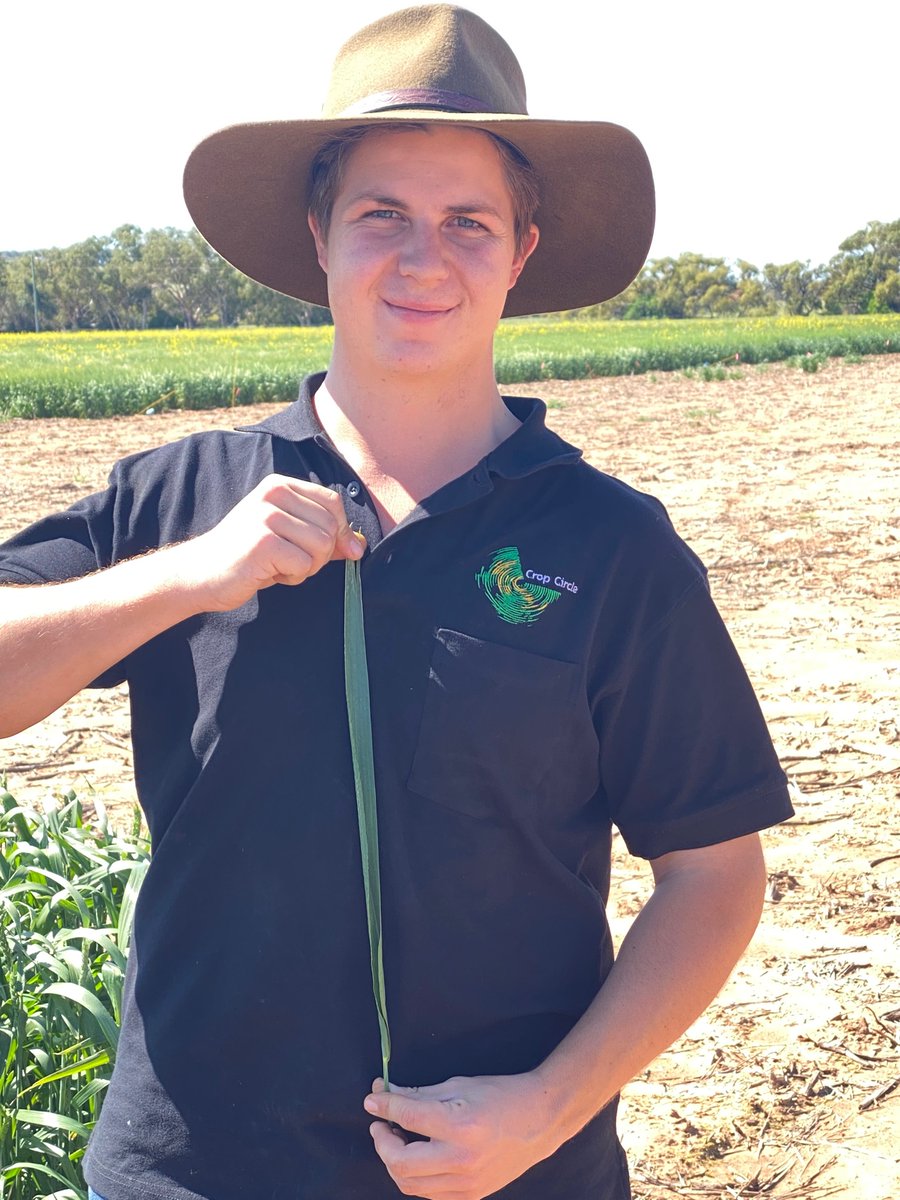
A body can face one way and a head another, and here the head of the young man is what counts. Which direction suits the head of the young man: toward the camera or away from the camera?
toward the camera

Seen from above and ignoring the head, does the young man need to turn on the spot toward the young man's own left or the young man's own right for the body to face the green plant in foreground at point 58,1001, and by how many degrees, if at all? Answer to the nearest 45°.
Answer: approximately 135° to the young man's own right

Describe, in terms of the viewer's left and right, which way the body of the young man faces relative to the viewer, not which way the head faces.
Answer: facing the viewer
